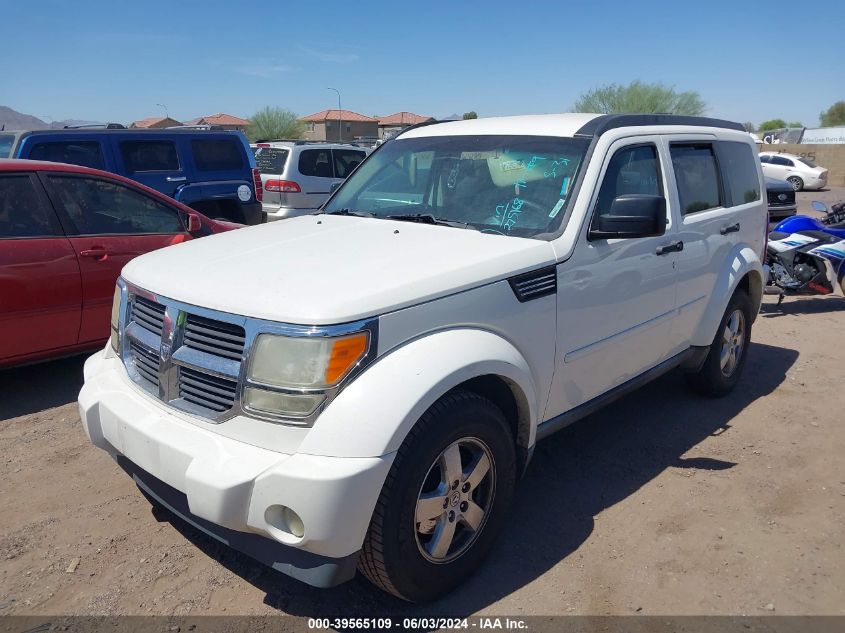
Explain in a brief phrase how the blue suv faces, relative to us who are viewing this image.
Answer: facing to the left of the viewer

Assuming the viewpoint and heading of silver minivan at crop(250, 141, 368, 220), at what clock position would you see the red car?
The red car is roughly at 5 o'clock from the silver minivan.

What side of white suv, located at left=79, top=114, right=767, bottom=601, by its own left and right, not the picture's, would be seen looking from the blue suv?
right

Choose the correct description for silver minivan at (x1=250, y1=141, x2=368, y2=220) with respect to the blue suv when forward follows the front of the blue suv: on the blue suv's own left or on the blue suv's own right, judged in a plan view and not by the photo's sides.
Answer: on the blue suv's own right

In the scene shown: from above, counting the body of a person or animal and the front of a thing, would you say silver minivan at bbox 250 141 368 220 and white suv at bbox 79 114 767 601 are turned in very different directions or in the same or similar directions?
very different directions

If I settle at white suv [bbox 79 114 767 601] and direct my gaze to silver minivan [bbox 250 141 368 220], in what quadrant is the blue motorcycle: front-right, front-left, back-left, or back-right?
front-right

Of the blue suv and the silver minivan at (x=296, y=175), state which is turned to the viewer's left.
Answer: the blue suv

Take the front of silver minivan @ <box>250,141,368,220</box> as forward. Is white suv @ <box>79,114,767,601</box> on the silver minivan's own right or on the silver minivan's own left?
on the silver minivan's own right
